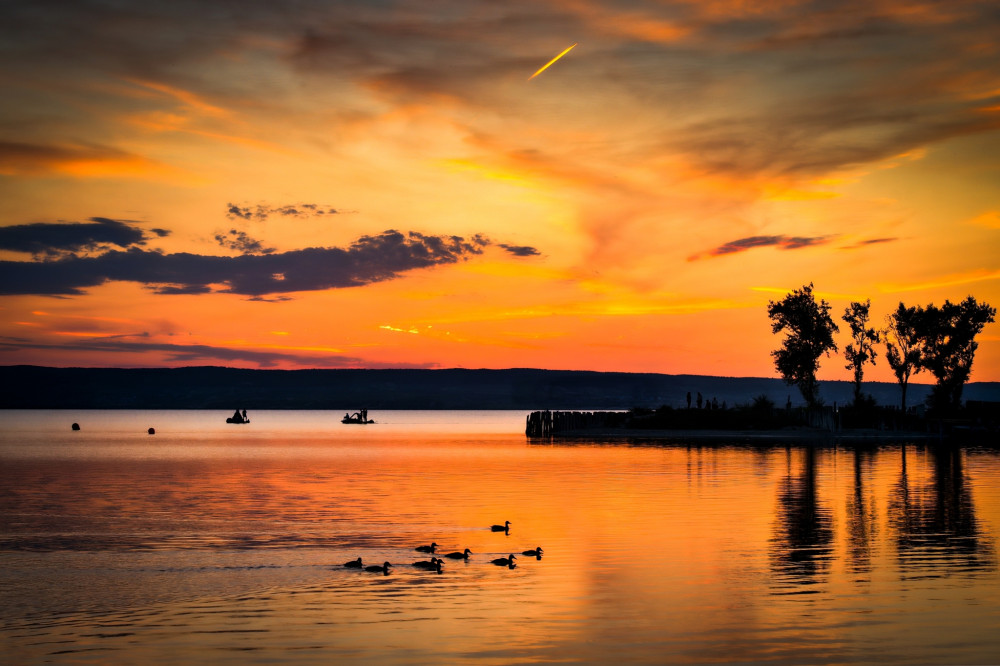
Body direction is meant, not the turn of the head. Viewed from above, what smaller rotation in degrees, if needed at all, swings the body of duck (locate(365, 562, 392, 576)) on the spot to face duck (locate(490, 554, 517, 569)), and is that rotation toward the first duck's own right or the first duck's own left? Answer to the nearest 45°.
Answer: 0° — it already faces it

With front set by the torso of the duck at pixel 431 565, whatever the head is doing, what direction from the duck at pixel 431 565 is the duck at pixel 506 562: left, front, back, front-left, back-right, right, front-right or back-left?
front

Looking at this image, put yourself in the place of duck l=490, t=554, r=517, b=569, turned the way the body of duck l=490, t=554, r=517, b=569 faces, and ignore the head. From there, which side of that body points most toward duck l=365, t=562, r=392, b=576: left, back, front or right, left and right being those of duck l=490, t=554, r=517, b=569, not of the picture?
back

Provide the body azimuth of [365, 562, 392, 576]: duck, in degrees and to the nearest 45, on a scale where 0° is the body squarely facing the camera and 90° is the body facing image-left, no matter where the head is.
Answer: approximately 270°

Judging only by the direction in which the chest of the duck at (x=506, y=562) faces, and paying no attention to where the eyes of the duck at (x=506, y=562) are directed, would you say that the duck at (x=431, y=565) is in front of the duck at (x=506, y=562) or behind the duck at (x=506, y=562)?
behind

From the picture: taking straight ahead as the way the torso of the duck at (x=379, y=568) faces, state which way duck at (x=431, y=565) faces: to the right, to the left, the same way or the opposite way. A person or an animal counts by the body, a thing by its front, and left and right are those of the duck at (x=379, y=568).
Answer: the same way

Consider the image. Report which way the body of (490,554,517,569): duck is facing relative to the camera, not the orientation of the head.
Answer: to the viewer's right

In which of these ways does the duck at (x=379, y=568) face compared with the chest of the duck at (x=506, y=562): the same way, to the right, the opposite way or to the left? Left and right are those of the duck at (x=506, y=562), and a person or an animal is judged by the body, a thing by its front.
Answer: the same way

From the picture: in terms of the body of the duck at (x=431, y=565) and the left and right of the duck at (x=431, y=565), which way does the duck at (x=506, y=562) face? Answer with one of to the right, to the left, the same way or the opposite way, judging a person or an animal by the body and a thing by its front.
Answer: the same way

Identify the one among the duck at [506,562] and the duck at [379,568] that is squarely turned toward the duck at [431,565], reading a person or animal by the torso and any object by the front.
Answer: the duck at [379,568]

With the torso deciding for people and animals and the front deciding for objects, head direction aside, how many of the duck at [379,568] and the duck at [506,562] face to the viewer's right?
2

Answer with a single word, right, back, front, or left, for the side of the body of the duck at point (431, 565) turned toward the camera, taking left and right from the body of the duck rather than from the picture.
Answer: right

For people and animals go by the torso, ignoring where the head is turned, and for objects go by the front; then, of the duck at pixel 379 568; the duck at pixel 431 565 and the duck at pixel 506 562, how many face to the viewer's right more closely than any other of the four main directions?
3

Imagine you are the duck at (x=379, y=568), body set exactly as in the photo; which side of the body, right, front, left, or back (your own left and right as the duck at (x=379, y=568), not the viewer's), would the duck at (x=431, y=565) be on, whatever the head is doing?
front
